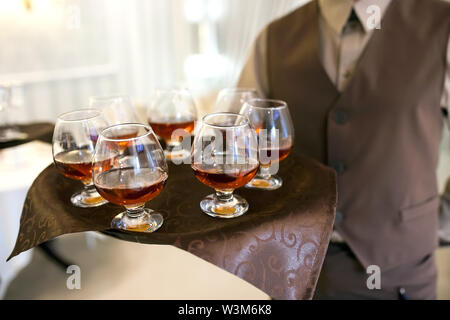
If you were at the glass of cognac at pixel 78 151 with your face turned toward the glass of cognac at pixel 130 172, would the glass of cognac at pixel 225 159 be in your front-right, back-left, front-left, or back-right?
front-left

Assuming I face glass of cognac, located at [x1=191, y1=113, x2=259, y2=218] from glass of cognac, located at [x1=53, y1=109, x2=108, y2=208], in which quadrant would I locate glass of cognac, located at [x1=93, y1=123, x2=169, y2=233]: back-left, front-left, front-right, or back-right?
front-right

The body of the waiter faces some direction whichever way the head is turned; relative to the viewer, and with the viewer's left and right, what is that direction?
facing the viewer and to the left of the viewer
